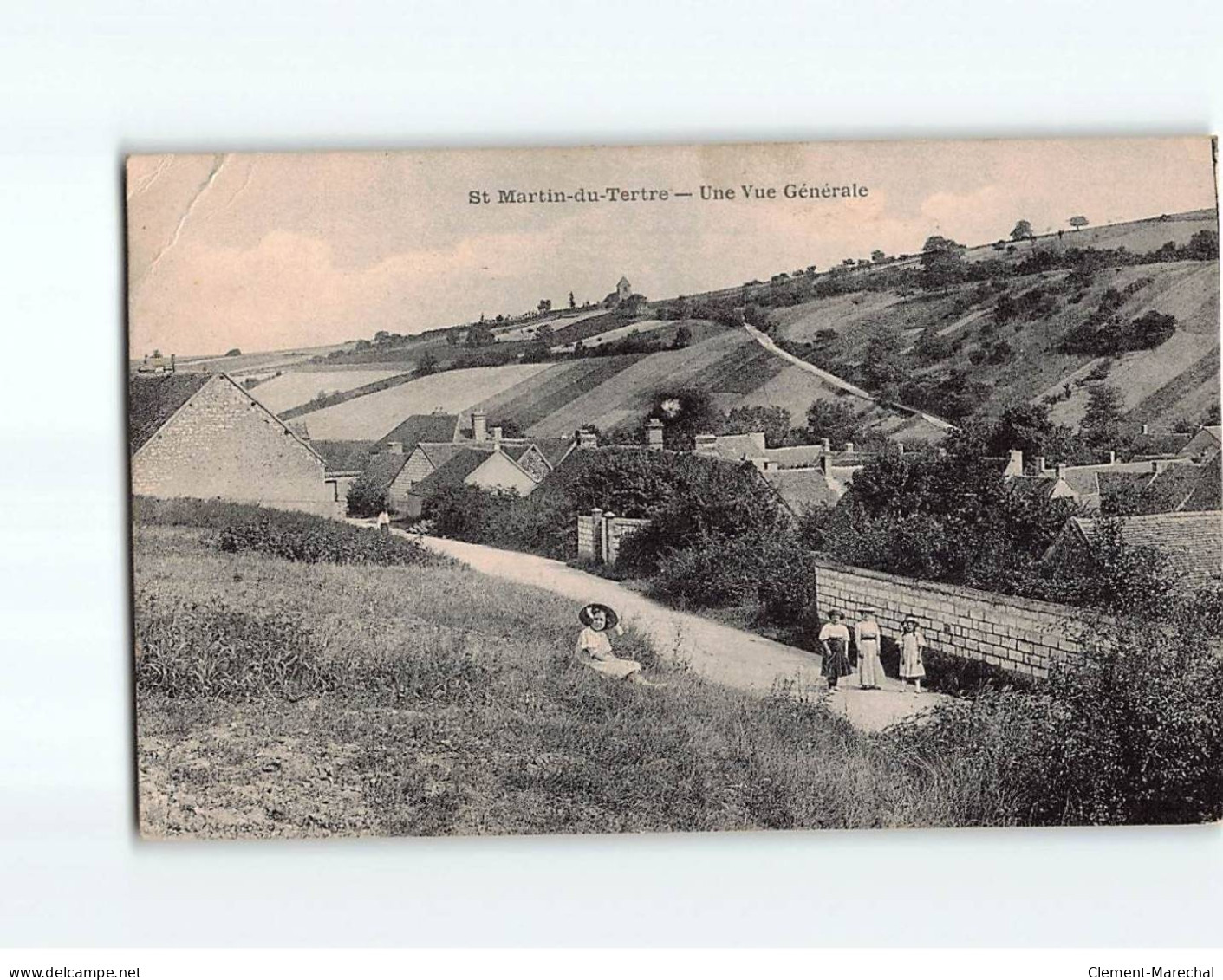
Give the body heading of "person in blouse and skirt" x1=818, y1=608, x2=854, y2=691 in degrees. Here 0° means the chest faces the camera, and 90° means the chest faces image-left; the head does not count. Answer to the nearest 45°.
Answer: approximately 0°

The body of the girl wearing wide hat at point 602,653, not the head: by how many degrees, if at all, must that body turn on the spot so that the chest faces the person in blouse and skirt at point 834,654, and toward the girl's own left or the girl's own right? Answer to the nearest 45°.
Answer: approximately 45° to the girl's own left

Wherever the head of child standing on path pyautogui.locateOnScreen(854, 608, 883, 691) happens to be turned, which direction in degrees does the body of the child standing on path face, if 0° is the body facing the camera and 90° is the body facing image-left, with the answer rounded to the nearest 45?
approximately 0°
